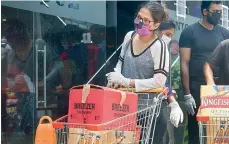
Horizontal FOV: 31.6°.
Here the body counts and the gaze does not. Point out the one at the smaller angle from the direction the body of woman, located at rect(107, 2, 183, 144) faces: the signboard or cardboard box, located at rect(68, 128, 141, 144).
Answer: the cardboard box

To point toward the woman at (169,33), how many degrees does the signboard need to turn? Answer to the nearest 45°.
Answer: approximately 45° to its left

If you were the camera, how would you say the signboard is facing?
facing the viewer and to the right of the viewer

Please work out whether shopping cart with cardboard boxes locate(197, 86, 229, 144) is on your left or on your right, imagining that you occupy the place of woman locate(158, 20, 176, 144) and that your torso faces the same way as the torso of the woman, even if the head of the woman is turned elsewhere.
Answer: on your left

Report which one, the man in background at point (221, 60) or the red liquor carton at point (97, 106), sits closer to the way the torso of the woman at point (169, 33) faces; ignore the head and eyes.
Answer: the red liquor carton

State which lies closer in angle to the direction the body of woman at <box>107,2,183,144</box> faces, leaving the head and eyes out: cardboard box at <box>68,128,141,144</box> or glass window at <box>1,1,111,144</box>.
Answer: the cardboard box

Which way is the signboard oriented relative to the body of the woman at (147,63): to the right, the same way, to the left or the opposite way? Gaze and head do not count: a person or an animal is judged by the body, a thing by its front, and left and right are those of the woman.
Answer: to the left

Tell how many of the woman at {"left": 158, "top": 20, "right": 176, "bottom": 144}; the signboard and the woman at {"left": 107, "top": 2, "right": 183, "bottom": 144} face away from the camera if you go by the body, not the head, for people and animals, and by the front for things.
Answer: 0

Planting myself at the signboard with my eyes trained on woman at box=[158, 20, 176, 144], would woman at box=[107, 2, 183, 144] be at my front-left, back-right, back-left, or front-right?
front-right

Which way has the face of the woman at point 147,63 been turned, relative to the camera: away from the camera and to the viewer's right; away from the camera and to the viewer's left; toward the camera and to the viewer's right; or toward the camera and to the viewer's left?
toward the camera and to the viewer's left

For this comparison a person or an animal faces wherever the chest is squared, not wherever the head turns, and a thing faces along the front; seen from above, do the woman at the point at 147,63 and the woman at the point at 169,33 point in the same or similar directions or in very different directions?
same or similar directions

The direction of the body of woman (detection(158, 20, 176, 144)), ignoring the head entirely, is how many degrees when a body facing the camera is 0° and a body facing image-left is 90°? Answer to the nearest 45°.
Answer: approximately 45°

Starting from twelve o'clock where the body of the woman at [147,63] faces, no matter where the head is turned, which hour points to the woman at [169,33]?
the woman at [169,33] is roughly at 5 o'clock from the woman at [147,63].

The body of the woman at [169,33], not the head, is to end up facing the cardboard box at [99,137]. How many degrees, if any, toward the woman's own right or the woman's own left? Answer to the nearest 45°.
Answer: approximately 45° to the woman's own left

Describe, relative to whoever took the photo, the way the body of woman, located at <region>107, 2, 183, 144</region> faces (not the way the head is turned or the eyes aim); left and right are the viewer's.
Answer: facing the viewer and to the left of the viewer

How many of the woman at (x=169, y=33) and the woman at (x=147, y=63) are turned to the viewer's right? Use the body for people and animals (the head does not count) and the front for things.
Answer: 0
